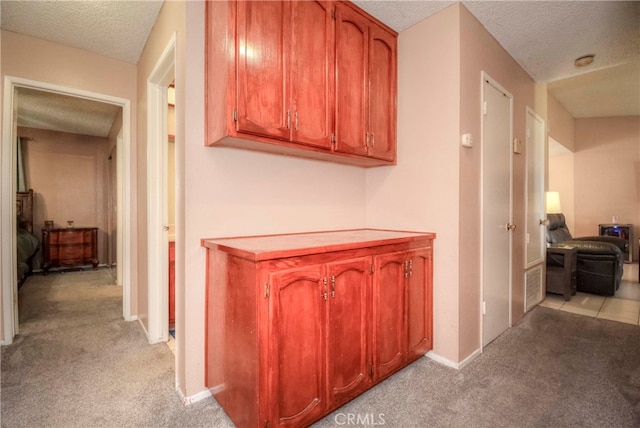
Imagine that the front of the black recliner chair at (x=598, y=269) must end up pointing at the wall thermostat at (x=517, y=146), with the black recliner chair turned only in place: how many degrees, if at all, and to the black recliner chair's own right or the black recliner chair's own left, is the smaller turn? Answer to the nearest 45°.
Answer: approximately 90° to the black recliner chair's own right

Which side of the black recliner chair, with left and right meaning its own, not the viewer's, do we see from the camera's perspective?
right

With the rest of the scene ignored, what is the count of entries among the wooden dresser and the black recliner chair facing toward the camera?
1

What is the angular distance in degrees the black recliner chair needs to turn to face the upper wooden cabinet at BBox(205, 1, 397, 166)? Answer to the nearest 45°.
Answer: approximately 90° to its right

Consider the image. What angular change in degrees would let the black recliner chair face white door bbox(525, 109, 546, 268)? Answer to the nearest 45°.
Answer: approximately 135° to its right

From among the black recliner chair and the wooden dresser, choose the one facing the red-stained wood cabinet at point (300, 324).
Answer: the wooden dresser

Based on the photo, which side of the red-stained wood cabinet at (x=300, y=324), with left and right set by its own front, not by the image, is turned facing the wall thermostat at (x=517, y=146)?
left
